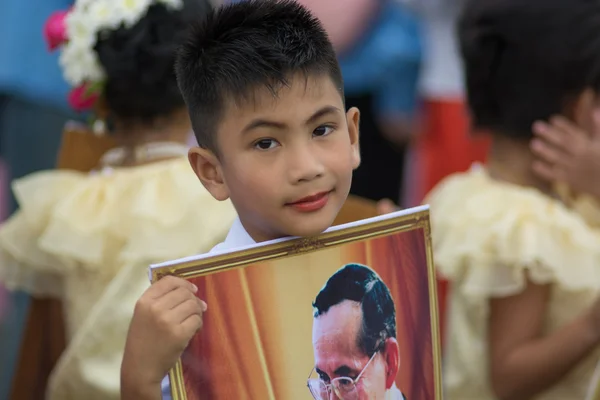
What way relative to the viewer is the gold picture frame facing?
toward the camera

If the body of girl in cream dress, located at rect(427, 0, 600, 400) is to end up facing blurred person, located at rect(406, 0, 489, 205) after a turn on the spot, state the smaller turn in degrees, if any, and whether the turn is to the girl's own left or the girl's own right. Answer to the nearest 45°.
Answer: approximately 45° to the girl's own left

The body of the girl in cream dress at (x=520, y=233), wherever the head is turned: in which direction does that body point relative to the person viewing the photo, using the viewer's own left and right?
facing away from the viewer and to the right of the viewer

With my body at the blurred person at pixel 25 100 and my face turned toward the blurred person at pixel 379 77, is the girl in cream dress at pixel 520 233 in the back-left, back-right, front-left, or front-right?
front-right

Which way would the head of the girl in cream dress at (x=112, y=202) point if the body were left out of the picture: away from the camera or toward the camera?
away from the camera

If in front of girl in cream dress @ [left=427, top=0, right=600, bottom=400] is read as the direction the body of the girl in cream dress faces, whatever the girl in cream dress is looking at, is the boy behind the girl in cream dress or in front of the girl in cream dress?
behind

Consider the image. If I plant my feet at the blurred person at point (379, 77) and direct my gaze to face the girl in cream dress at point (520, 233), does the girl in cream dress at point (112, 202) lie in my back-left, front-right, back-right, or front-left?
front-right

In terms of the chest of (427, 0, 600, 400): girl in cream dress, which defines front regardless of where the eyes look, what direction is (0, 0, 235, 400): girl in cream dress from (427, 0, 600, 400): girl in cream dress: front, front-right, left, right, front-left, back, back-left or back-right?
back-left

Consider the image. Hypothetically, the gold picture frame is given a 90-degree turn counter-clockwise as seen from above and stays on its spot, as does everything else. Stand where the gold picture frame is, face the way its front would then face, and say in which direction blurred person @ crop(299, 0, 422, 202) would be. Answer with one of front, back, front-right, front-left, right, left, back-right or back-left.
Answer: left

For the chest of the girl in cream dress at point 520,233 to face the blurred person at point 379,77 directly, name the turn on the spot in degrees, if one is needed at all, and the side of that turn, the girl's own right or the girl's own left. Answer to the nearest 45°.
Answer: approximately 45° to the girl's own left

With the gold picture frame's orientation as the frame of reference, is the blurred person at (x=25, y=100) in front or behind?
behind
